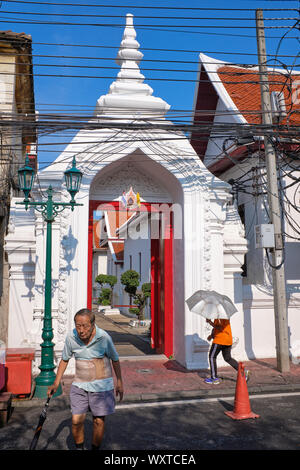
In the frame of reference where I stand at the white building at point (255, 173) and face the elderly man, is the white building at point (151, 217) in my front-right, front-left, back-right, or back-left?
front-right

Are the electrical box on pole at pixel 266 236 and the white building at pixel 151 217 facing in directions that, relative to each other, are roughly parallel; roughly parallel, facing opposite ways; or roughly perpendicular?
roughly parallel

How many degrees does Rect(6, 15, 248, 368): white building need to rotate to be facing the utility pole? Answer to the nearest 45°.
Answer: approximately 90° to its left

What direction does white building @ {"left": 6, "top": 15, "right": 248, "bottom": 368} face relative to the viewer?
toward the camera

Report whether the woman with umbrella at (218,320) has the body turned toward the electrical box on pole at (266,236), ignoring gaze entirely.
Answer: no

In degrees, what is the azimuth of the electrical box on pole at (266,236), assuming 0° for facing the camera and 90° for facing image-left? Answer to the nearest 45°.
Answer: approximately 0°

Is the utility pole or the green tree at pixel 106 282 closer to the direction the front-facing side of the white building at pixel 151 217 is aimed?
the utility pole

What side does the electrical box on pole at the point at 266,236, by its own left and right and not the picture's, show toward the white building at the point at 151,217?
right

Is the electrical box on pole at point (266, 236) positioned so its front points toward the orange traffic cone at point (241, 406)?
yes

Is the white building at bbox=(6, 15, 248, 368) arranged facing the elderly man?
yes

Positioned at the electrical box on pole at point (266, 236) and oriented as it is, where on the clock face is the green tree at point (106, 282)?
The green tree is roughly at 5 o'clock from the electrical box on pole.

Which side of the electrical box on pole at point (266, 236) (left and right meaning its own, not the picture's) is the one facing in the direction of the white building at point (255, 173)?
back

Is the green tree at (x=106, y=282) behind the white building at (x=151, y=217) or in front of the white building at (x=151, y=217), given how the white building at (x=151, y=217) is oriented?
behind

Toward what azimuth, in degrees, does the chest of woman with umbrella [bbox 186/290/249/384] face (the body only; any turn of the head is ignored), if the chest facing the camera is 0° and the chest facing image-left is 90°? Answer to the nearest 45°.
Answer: approximately 90°

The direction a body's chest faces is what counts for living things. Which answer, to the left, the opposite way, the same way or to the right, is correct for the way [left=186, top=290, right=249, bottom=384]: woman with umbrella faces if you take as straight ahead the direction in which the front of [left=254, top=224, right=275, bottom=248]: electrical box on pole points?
to the right

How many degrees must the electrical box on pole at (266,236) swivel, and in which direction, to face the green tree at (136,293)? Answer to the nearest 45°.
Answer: approximately 135° to its right

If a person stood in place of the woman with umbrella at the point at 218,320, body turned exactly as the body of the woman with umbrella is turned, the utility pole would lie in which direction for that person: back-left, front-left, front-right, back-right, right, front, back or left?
back-right

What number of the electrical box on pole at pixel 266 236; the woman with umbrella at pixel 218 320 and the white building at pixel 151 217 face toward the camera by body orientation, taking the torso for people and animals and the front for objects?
2
